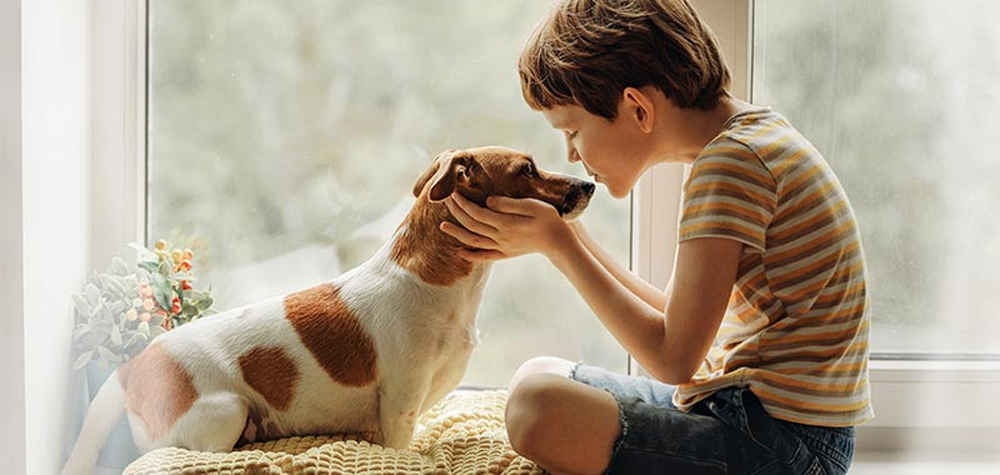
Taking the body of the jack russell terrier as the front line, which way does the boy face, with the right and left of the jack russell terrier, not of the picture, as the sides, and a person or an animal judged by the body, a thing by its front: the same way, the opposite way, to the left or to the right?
the opposite way

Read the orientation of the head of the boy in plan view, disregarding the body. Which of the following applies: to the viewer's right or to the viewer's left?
to the viewer's left

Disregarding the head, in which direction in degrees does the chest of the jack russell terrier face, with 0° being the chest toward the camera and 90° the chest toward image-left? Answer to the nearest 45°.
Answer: approximately 270°

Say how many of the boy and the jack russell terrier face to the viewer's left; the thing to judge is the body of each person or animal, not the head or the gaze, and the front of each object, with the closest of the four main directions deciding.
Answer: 1

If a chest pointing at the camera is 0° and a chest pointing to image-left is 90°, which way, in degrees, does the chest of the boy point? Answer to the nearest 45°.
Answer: approximately 90°

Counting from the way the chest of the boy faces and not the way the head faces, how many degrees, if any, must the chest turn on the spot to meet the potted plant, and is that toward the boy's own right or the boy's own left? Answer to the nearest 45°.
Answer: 0° — they already face it
